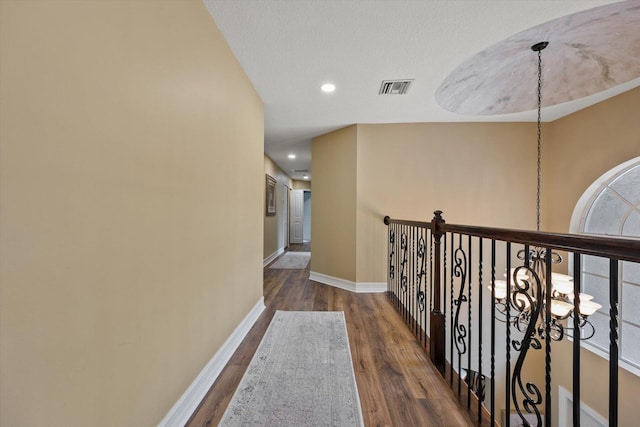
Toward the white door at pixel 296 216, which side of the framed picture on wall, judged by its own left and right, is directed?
left

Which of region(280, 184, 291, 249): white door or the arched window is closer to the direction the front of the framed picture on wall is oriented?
the arched window

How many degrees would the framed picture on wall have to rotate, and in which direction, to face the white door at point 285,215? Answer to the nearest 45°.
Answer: approximately 90° to its left

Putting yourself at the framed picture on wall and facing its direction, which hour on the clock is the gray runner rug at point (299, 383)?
The gray runner rug is roughly at 3 o'clock from the framed picture on wall.

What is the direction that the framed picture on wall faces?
to the viewer's right

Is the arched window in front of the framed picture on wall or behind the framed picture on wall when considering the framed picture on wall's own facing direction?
in front

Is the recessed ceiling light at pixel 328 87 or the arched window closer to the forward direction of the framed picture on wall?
the arched window

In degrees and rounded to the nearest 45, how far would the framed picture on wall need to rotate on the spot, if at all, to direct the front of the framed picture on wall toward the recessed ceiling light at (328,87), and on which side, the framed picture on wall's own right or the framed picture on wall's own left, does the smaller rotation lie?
approximately 90° to the framed picture on wall's own right
